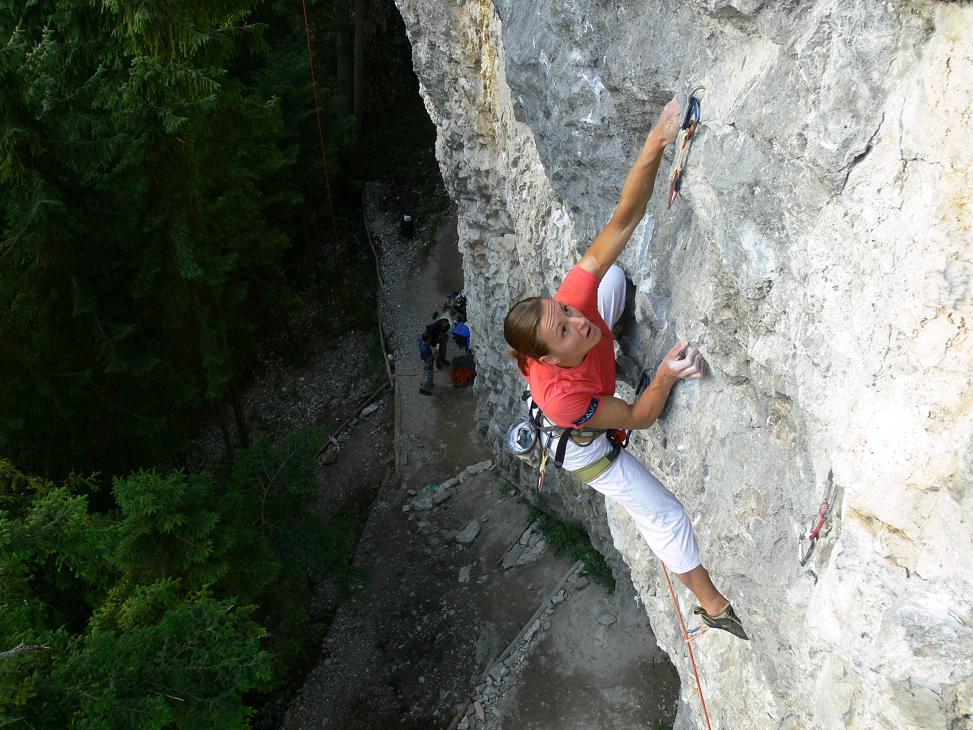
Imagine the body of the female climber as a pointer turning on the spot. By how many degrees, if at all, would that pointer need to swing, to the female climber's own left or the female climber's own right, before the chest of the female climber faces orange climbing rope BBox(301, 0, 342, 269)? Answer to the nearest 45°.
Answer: approximately 135° to the female climber's own left

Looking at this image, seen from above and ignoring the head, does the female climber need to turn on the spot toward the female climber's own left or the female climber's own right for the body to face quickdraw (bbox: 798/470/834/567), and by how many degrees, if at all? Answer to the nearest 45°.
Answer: approximately 45° to the female climber's own right

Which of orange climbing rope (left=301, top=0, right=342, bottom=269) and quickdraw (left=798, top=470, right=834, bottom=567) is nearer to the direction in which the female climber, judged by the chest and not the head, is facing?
the quickdraw

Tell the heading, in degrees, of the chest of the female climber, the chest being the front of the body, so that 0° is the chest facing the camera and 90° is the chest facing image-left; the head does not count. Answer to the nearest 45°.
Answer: approximately 270°
